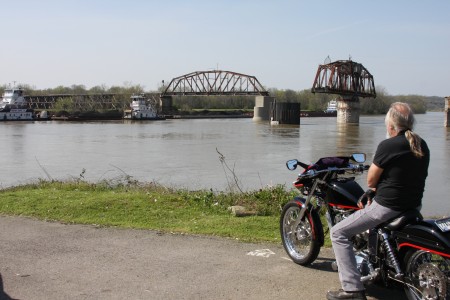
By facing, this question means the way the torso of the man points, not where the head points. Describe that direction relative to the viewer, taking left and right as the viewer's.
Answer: facing away from the viewer and to the left of the viewer

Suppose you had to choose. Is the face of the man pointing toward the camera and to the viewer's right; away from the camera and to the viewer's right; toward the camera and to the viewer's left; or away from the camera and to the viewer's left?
away from the camera and to the viewer's left

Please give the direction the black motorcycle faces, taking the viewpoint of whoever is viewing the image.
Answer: facing away from the viewer and to the left of the viewer
